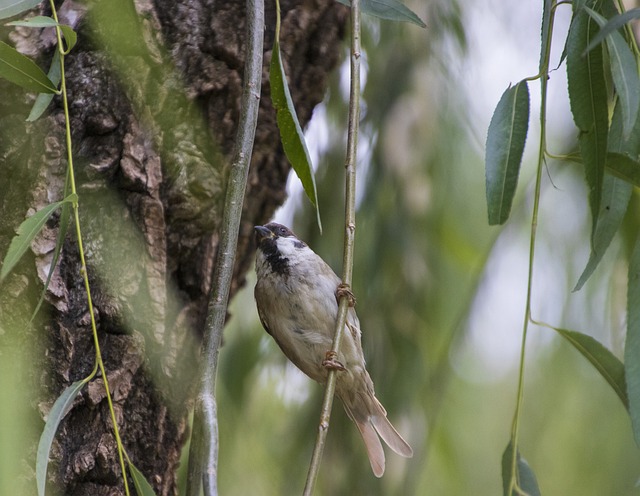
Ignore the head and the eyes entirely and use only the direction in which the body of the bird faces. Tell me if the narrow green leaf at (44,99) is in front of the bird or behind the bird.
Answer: in front

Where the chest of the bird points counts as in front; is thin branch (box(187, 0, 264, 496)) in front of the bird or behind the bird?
in front

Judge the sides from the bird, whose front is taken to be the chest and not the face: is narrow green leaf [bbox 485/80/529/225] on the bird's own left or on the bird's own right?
on the bird's own left

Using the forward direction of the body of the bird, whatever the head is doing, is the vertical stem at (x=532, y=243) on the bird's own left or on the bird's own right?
on the bird's own left

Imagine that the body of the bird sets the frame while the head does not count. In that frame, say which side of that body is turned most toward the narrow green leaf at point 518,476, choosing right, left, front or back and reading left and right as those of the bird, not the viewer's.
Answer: left
